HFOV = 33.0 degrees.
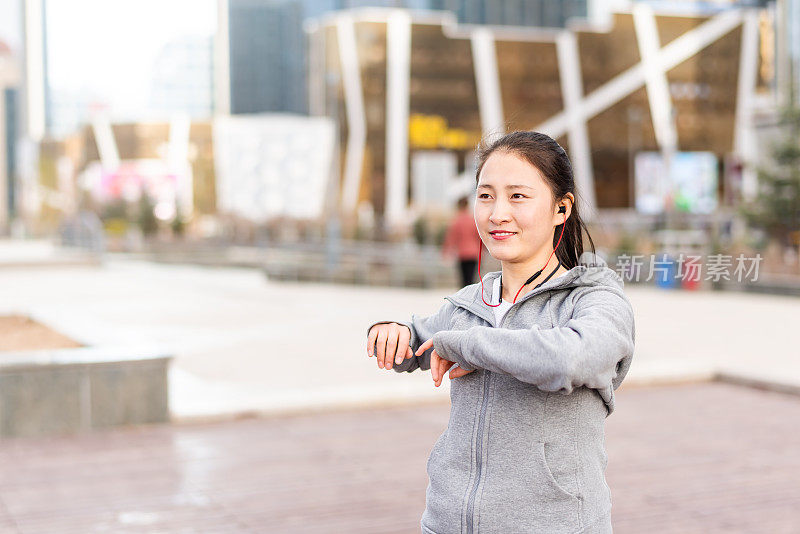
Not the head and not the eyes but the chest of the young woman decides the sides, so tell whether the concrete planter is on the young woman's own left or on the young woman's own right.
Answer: on the young woman's own right

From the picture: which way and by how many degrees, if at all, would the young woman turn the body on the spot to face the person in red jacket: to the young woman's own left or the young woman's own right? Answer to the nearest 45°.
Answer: approximately 135° to the young woman's own right

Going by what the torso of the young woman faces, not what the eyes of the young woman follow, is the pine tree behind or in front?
behind

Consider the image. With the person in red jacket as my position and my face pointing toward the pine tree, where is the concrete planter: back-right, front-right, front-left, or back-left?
back-right

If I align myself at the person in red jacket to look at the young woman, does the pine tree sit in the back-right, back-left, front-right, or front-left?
back-left

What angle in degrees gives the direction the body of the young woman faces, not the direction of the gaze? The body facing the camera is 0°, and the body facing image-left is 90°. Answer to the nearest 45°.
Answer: approximately 45°

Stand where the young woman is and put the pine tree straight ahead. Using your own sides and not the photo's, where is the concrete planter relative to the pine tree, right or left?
left

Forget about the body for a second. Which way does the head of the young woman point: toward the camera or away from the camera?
toward the camera
